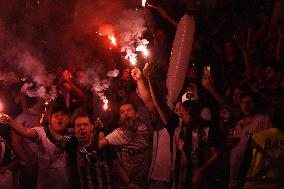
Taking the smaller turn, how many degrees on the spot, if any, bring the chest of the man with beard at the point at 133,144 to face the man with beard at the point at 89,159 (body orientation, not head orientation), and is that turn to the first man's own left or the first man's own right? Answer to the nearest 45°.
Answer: approximately 45° to the first man's own right

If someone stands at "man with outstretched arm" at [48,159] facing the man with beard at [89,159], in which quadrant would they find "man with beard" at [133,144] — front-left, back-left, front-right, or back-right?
front-left

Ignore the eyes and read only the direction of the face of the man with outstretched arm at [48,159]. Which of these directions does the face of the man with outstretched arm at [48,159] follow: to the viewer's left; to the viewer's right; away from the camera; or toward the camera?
toward the camera

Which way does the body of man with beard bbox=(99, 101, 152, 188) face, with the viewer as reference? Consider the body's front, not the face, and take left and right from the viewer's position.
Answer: facing the viewer

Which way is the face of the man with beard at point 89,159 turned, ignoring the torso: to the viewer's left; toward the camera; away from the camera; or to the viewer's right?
toward the camera

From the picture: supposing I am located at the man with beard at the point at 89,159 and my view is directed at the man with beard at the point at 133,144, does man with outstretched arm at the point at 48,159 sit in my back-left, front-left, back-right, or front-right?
back-left

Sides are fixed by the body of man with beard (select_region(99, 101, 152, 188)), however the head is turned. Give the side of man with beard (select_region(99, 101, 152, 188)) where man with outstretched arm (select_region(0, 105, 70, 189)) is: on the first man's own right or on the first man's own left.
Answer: on the first man's own right
